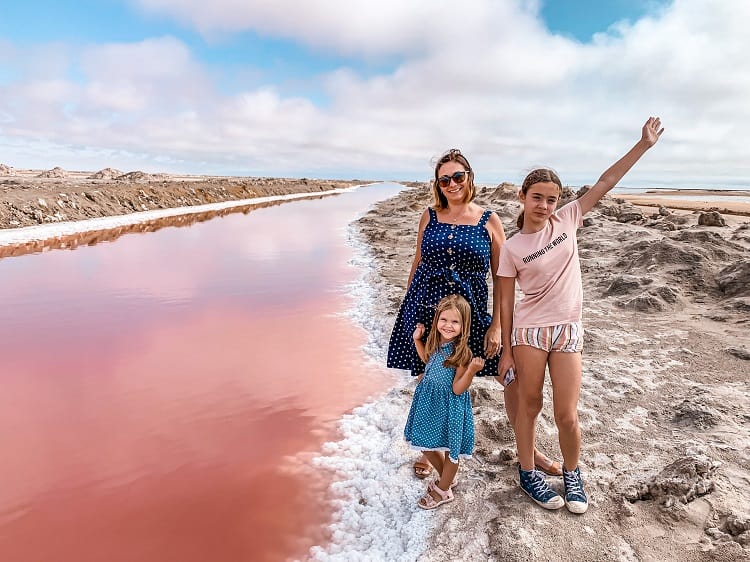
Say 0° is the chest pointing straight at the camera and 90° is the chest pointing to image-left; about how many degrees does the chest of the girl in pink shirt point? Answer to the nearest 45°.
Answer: approximately 0°

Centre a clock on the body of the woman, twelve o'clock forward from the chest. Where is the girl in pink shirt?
The girl in pink shirt is roughly at 10 o'clock from the woman.

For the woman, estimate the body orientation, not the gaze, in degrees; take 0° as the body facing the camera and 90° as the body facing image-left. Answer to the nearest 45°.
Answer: approximately 0°

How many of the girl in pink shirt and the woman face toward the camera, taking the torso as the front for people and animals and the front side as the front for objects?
2
